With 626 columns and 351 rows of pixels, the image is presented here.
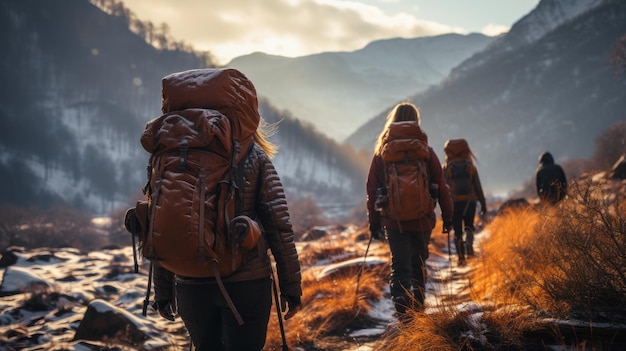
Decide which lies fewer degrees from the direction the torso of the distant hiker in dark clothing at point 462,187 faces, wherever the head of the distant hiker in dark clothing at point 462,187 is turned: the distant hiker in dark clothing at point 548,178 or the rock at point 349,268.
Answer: the distant hiker in dark clothing

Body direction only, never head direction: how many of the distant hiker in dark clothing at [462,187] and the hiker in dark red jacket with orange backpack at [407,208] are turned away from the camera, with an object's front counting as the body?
2

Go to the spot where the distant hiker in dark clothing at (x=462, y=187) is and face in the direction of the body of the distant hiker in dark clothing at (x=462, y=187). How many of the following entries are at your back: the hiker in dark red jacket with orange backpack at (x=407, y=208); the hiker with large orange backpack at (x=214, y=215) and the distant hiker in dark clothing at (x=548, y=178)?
2

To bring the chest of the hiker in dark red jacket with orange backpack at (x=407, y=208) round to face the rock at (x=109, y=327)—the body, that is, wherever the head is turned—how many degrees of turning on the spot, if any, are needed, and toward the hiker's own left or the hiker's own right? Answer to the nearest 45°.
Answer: approximately 90° to the hiker's own left

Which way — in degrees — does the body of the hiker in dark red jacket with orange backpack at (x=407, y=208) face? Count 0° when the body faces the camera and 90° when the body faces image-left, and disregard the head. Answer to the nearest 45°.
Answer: approximately 180°

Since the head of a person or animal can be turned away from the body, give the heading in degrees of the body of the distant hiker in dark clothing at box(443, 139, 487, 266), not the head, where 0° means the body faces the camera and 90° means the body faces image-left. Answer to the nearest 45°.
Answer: approximately 180°

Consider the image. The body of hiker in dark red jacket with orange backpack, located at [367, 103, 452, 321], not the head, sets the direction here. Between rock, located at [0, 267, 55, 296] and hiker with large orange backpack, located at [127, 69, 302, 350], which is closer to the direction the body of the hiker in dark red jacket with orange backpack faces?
the rock
